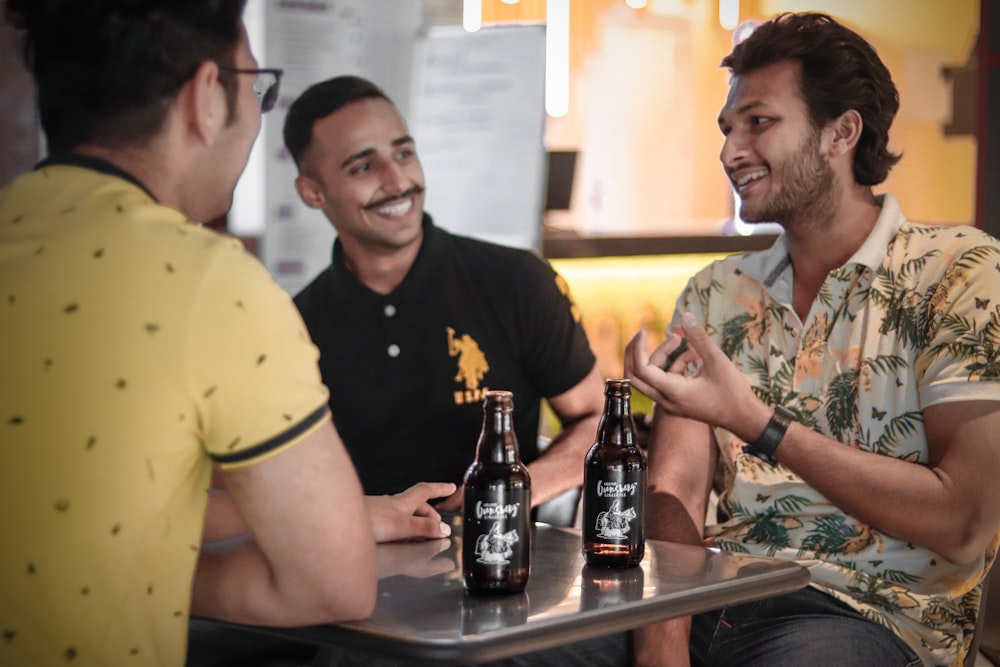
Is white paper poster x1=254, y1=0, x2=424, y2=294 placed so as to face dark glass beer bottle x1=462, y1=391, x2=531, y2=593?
yes

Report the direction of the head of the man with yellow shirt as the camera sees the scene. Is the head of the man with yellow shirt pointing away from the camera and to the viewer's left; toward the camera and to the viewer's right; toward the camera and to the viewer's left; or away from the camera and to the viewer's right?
away from the camera and to the viewer's right

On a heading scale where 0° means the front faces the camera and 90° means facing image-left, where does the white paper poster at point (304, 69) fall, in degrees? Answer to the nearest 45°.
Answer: approximately 0°

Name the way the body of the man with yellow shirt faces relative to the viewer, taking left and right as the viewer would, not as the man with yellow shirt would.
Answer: facing away from the viewer and to the right of the viewer

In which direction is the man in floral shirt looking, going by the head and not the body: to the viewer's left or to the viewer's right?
to the viewer's left
